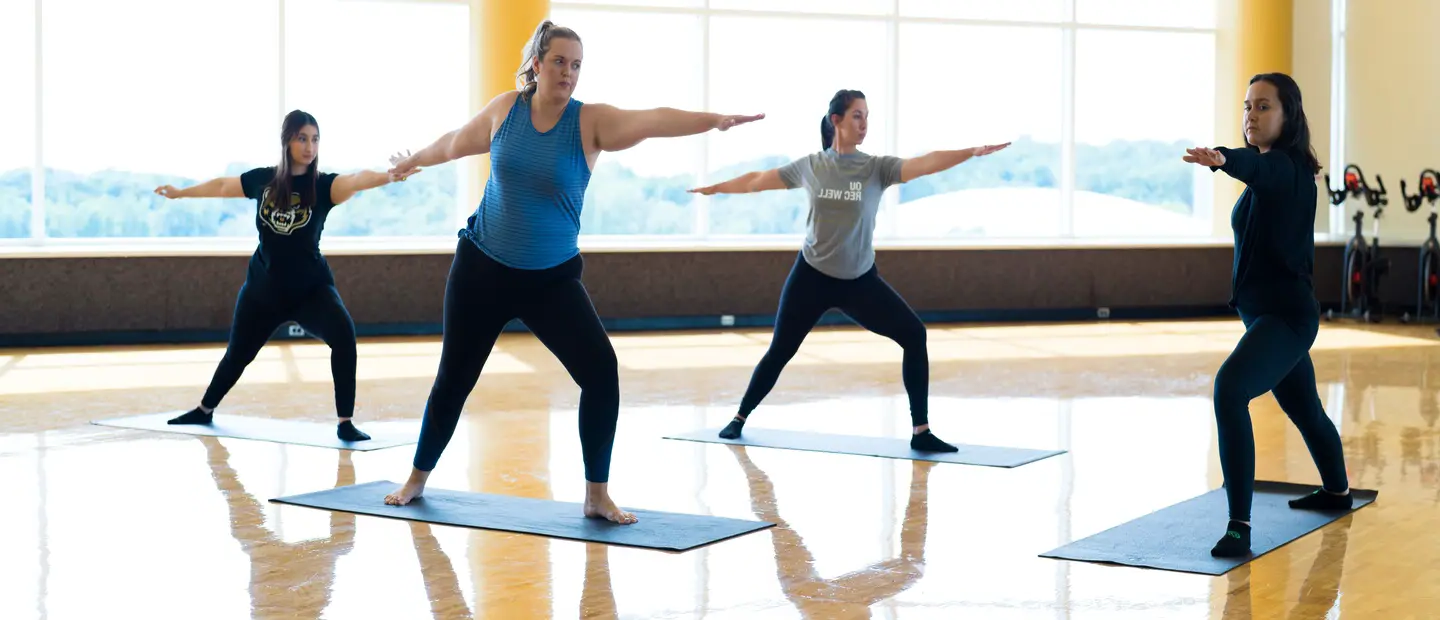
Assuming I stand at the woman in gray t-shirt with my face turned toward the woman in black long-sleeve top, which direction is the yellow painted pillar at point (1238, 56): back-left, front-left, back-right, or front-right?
back-left

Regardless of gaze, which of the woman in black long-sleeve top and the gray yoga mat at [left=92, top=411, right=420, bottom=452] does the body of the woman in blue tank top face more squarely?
the woman in black long-sleeve top

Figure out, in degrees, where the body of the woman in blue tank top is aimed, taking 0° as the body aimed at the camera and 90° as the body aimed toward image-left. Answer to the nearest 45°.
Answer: approximately 0°

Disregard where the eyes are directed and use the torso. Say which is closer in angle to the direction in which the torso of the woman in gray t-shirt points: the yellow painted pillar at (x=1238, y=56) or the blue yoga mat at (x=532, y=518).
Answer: the blue yoga mat

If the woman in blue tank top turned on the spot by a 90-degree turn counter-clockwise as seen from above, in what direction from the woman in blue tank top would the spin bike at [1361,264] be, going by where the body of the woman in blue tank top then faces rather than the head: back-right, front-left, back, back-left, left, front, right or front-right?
front-left

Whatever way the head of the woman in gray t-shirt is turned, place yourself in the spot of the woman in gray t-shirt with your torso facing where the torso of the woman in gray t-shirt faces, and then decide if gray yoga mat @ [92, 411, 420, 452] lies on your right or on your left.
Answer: on your right

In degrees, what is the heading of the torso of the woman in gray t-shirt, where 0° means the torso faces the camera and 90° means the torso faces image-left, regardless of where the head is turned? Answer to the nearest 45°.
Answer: approximately 0°

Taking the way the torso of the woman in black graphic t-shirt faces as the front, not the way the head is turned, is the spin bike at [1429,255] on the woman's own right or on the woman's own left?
on the woman's own left
